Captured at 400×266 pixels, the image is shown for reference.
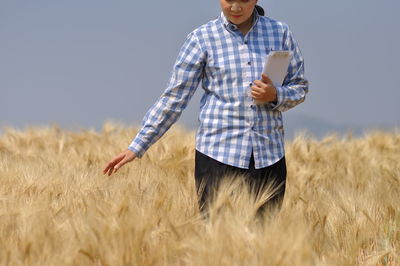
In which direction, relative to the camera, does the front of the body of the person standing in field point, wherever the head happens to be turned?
toward the camera
